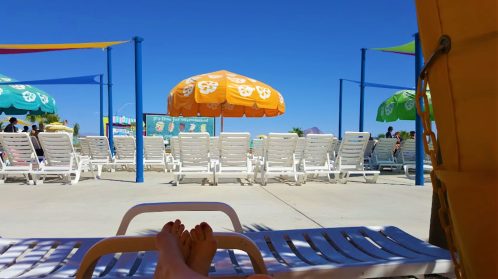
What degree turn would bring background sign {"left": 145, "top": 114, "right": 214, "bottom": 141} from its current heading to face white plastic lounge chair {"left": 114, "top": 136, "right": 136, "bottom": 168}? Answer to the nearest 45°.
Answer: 0° — it already faces it
